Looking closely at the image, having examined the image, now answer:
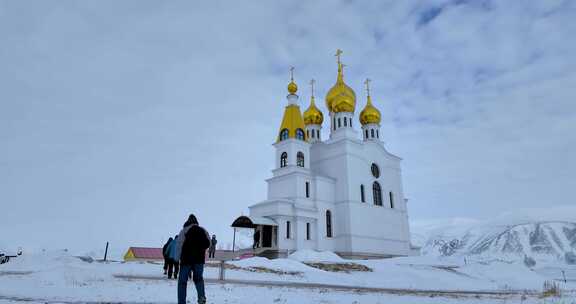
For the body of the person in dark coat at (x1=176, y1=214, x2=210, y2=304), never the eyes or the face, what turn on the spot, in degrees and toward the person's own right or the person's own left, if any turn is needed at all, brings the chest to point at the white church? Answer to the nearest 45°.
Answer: approximately 45° to the person's own right

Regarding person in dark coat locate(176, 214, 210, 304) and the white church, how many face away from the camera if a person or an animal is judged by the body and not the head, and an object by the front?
1

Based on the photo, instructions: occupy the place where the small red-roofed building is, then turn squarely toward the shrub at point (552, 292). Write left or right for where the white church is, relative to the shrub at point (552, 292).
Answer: left

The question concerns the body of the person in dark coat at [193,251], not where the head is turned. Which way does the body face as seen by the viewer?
away from the camera

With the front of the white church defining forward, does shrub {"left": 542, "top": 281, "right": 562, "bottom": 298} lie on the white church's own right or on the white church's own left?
on the white church's own left
